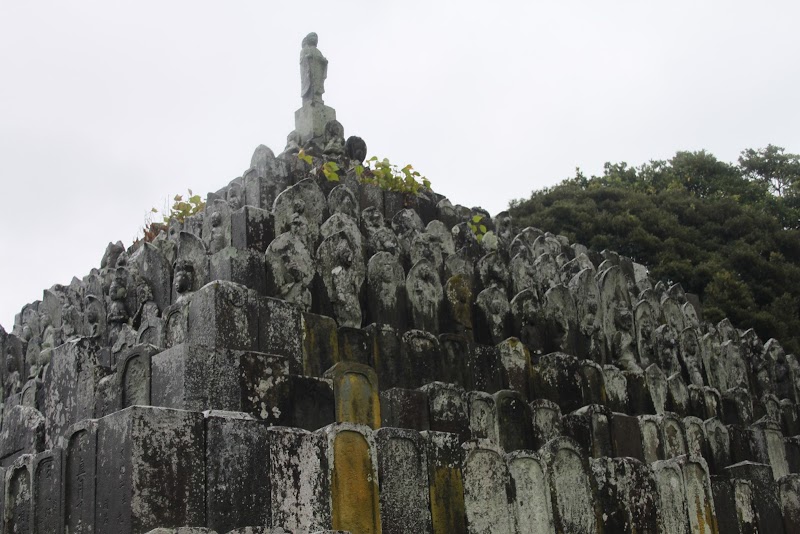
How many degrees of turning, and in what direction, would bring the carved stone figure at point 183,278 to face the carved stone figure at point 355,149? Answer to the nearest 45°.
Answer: approximately 180°

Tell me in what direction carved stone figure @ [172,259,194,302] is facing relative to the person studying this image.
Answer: facing the viewer and to the left of the viewer

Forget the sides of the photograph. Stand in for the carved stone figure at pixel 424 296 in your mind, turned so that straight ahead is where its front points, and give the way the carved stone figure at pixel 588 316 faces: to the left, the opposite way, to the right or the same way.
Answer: the same way

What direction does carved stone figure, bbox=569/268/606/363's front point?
toward the camera

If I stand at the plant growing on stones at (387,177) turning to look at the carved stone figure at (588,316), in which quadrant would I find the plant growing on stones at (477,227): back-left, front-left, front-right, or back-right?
front-left

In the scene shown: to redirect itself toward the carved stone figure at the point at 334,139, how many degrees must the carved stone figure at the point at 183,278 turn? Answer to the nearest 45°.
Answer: approximately 180°

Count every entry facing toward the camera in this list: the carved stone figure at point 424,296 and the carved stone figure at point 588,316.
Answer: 2

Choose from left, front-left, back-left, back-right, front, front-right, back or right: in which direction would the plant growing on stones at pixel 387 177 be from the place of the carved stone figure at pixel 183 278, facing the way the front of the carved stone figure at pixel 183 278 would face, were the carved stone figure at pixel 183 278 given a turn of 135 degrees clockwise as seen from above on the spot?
front-right

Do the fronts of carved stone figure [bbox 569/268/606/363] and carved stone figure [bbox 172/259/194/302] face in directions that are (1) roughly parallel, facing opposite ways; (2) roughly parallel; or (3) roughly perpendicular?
roughly perpendicular

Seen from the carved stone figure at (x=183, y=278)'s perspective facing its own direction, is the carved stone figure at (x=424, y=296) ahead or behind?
behind

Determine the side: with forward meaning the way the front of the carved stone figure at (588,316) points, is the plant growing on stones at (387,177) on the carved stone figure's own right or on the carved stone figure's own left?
on the carved stone figure's own right

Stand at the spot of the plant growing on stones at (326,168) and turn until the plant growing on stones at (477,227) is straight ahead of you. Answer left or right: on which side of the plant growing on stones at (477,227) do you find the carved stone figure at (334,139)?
left

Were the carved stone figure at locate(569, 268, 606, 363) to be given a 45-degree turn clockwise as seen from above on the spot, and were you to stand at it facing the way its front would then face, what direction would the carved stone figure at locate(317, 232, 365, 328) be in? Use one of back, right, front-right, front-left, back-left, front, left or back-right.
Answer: front
